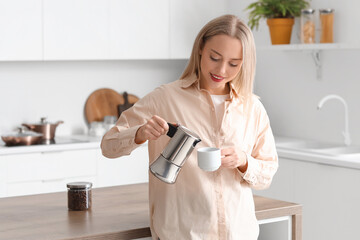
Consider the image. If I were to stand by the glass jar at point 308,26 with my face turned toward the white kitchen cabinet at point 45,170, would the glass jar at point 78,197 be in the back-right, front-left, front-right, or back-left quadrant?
front-left

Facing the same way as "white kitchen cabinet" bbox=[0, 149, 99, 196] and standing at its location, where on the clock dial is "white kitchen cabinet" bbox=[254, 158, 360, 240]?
"white kitchen cabinet" bbox=[254, 158, 360, 240] is roughly at 10 o'clock from "white kitchen cabinet" bbox=[0, 149, 99, 196].

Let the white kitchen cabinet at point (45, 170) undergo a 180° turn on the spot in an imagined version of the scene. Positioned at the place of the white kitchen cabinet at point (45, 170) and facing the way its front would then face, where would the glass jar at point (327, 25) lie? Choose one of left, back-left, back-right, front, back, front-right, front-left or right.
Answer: right

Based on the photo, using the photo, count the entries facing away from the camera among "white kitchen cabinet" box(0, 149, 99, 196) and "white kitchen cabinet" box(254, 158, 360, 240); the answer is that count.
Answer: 0

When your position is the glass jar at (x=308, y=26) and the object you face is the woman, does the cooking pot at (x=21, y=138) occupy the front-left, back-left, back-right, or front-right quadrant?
front-right

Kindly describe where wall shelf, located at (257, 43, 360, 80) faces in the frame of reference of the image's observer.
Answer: facing the viewer and to the left of the viewer

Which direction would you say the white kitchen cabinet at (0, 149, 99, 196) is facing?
toward the camera

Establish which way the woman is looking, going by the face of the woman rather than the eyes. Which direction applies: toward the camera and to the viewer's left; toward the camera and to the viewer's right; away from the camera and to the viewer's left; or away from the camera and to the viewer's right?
toward the camera and to the viewer's left

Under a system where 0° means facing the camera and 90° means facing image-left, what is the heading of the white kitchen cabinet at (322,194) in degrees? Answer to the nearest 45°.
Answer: approximately 45°

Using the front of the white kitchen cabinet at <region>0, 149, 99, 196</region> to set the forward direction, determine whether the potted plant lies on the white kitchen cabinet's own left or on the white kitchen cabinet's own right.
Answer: on the white kitchen cabinet's own left

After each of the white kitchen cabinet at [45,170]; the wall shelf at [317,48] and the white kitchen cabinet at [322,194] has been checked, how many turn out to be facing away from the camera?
0

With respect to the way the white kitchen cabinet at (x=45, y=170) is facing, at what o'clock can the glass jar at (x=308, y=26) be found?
The glass jar is roughly at 9 o'clock from the white kitchen cabinet.

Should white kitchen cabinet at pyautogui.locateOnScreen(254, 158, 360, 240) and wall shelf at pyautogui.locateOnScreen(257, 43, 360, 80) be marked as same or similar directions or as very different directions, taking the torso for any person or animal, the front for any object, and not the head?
same or similar directions

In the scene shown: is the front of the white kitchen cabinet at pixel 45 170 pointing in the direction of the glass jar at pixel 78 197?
yes
